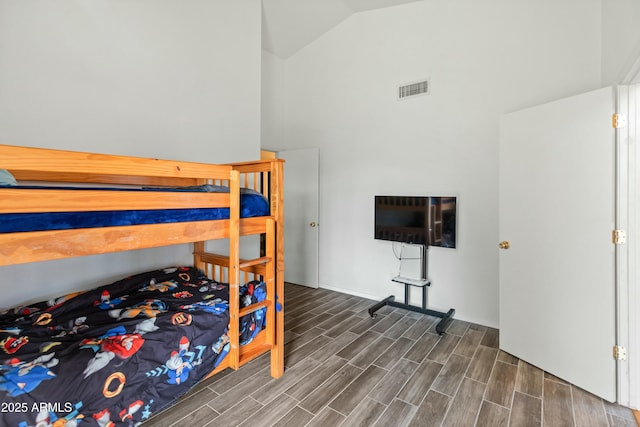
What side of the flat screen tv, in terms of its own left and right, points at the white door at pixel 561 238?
left

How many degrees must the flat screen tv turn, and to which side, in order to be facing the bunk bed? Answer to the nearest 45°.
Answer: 0° — it already faces it

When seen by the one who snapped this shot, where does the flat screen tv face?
facing the viewer and to the left of the viewer

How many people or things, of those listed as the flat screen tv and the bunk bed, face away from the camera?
0

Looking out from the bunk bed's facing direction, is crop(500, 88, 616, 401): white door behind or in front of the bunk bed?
in front

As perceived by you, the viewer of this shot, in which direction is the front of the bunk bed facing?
facing away from the viewer and to the right of the viewer

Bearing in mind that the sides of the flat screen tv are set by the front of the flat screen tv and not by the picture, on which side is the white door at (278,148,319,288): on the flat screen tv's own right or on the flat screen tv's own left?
on the flat screen tv's own right
